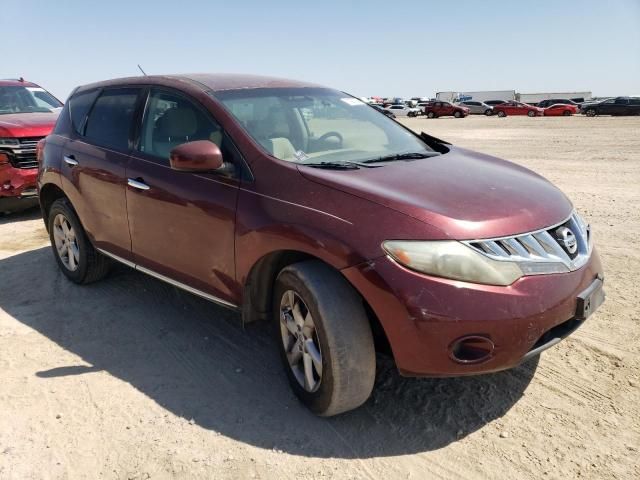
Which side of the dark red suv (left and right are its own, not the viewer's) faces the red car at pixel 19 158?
back

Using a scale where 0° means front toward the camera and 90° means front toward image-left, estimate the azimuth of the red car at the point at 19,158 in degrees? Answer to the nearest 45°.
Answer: approximately 315°

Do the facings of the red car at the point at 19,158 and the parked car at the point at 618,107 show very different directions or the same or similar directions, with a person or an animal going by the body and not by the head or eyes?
very different directions

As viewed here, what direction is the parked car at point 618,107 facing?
to the viewer's left

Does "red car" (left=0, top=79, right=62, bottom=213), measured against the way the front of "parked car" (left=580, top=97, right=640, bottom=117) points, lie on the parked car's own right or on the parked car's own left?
on the parked car's own left

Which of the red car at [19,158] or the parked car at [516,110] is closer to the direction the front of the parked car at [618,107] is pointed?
the parked car

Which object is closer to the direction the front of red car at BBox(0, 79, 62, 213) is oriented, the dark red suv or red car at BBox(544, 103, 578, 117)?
the dark red suv
